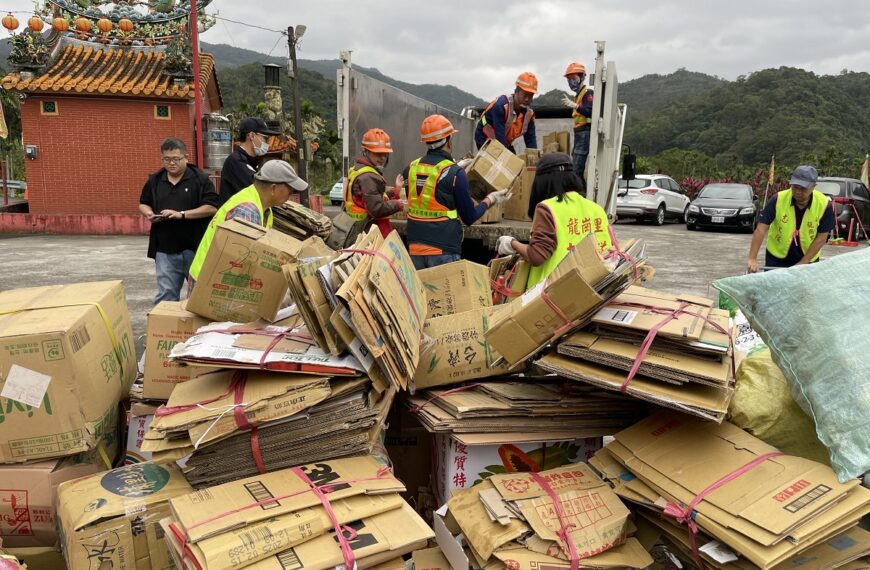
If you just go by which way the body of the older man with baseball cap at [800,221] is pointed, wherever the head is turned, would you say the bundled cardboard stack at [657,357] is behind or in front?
in front

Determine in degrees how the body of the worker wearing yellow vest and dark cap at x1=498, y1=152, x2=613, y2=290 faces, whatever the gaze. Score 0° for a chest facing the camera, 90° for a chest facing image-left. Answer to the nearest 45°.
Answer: approximately 135°

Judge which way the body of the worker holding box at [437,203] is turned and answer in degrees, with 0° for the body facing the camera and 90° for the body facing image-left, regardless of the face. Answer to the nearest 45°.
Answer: approximately 225°

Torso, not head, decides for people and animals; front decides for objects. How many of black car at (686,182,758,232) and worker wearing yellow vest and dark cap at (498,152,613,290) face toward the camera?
1
